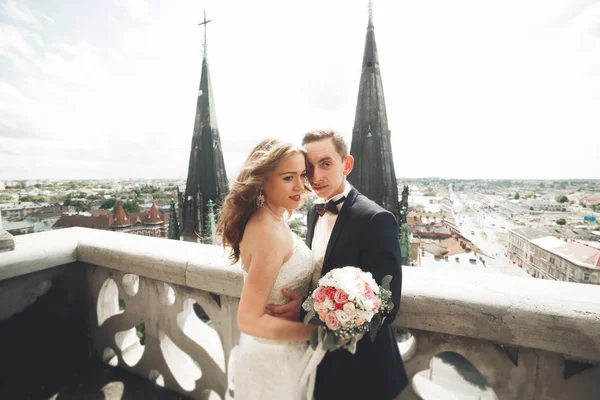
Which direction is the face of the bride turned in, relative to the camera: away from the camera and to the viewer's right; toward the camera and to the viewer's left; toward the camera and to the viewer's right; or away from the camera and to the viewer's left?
toward the camera and to the viewer's right

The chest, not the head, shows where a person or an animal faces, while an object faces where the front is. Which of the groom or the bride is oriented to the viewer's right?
the bride

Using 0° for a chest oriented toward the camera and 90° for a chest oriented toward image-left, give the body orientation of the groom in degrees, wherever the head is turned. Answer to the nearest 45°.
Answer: approximately 45°

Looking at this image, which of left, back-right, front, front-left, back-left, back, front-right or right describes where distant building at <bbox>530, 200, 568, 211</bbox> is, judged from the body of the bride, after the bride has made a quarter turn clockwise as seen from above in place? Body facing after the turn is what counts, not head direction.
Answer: back-left

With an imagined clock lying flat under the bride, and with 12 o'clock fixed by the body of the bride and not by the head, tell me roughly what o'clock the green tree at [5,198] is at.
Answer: The green tree is roughly at 7 o'clock from the bride.

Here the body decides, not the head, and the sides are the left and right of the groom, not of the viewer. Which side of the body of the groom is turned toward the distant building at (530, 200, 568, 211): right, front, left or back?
back

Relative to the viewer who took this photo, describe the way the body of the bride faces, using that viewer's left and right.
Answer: facing to the right of the viewer

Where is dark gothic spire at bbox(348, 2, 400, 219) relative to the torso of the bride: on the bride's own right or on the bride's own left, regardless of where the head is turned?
on the bride's own left

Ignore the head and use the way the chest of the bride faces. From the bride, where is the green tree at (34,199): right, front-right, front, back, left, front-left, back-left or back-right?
back-left

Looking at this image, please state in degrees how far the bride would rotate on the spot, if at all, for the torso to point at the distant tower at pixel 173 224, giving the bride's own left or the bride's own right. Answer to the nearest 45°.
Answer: approximately 90° to the bride's own left

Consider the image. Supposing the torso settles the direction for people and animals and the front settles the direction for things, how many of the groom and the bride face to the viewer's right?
1

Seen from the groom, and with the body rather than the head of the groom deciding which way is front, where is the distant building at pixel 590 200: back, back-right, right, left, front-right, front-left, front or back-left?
back

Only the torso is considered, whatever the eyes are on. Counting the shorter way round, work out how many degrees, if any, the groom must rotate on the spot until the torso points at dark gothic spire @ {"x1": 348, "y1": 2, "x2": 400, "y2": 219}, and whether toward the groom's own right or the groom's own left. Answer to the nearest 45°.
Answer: approximately 135° to the groom's own right
